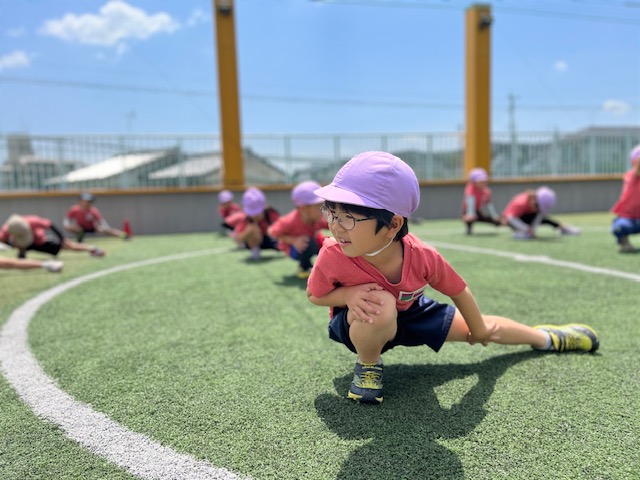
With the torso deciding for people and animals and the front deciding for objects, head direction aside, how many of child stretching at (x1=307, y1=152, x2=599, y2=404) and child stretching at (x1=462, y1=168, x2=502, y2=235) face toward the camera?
2

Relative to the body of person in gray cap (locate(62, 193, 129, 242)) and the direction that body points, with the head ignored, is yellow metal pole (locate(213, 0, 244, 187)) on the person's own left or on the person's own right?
on the person's own left

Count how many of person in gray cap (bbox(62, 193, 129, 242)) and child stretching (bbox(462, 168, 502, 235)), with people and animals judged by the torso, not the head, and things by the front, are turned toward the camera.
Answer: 2

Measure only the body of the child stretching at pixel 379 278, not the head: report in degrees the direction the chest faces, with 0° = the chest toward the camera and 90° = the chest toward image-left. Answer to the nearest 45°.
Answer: approximately 0°

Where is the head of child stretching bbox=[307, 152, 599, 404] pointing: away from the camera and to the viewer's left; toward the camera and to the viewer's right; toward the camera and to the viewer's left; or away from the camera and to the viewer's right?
toward the camera and to the viewer's left

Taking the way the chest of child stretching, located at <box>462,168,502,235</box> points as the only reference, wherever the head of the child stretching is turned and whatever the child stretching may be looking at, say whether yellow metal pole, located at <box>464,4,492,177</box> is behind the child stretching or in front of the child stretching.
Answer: behind

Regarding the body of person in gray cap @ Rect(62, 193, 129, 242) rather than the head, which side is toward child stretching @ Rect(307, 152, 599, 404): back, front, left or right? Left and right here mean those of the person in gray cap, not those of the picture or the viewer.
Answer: front

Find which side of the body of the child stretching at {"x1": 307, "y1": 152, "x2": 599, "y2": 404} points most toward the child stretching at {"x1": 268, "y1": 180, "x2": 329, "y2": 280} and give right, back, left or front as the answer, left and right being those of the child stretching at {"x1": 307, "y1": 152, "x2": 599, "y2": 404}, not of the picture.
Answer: back

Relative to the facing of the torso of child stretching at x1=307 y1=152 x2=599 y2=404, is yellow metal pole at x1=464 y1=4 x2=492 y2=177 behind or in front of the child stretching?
behind

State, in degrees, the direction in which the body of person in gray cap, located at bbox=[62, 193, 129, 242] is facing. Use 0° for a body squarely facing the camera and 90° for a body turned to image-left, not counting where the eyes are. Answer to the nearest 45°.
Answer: approximately 0°
